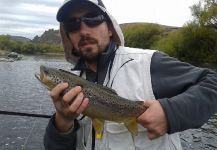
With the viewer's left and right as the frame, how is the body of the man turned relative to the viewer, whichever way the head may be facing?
facing the viewer and to the left of the viewer

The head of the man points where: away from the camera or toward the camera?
toward the camera
